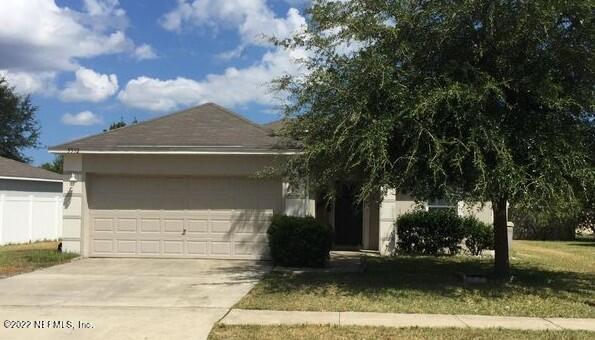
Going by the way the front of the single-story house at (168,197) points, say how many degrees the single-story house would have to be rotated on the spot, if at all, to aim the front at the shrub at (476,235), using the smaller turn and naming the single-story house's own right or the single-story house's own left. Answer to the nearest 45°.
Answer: approximately 90° to the single-story house's own left

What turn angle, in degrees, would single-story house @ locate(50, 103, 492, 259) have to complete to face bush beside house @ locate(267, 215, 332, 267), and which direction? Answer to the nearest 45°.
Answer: approximately 45° to its left

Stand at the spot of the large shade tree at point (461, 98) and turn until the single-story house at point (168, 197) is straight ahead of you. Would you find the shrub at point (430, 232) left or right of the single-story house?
right

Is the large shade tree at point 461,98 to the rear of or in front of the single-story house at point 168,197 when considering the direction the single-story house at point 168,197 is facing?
in front

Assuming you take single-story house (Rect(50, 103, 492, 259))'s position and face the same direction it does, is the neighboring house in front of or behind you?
behind

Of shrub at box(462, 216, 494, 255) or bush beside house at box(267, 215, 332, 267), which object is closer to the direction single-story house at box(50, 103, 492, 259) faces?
the bush beside house

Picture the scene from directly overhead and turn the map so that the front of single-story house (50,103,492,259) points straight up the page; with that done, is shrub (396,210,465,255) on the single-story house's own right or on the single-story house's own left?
on the single-story house's own left

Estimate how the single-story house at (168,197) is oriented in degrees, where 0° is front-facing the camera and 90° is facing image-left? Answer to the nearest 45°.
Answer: approximately 0°
